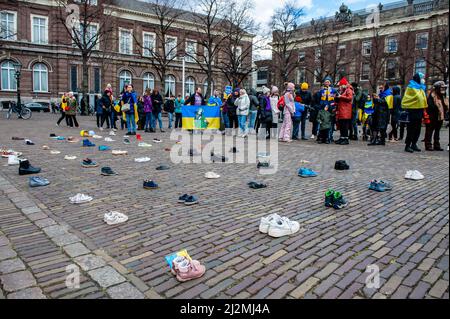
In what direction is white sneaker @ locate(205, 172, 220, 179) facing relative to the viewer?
to the viewer's right

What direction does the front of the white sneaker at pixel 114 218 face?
to the viewer's right

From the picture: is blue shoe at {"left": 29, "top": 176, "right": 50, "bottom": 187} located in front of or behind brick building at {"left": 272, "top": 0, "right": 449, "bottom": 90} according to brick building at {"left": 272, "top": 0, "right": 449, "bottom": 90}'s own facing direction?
in front
